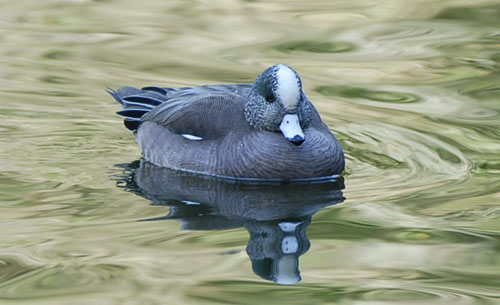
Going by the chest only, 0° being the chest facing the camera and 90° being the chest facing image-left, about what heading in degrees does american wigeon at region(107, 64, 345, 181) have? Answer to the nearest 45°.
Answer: approximately 315°
